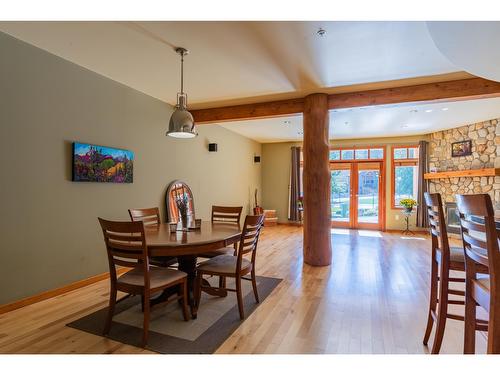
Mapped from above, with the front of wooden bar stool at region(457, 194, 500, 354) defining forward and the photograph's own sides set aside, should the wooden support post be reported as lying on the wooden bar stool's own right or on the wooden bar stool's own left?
on the wooden bar stool's own left

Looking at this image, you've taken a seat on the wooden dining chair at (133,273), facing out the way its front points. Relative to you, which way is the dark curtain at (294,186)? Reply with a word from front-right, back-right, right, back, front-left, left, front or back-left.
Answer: front

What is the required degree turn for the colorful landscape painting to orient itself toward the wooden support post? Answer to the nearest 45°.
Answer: approximately 45° to its left

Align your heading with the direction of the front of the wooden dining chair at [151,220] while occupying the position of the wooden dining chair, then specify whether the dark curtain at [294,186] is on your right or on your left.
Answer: on your left

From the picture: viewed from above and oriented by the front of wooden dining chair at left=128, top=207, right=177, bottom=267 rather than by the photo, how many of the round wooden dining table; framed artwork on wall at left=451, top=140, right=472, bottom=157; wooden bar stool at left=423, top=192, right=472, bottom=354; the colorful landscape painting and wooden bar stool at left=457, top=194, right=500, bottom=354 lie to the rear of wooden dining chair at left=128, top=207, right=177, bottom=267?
1

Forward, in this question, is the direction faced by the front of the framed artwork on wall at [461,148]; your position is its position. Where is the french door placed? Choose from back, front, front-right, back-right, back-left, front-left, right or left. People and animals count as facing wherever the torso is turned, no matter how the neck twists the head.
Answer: front-right

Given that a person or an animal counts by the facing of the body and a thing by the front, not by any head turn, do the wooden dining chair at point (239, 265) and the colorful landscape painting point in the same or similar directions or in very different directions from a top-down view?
very different directions

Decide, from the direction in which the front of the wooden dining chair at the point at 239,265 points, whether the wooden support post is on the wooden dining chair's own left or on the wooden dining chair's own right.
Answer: on the wooden dining chair's own right

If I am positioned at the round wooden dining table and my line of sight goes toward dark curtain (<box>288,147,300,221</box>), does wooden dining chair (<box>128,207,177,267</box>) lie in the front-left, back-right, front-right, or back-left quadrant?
front-left

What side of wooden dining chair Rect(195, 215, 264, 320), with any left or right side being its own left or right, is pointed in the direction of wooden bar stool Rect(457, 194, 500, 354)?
back

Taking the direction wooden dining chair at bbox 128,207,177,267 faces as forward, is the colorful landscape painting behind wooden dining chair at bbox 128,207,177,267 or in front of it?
behind

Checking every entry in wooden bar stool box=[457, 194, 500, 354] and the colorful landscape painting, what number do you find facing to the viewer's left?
0

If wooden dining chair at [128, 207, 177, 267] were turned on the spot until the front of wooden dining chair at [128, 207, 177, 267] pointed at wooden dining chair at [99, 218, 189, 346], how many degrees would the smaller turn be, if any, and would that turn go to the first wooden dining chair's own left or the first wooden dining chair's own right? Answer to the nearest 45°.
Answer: approximately 45° to the first wooden dining chair's own right

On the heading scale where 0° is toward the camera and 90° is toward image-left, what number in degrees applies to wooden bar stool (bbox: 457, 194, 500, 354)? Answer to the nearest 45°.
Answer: approximately 225°

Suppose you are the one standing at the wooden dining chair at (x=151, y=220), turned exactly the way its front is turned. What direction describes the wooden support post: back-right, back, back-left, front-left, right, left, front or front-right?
front-left

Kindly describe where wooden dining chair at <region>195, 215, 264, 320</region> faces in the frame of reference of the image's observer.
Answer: facing away from the viewer and to the left of the viewer
